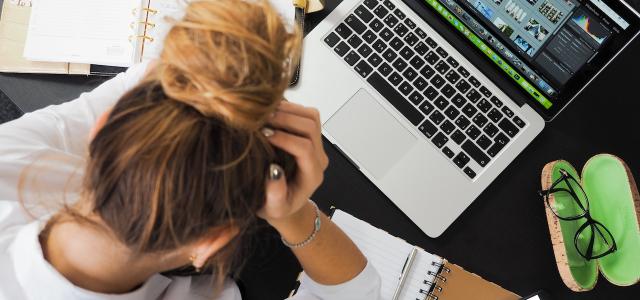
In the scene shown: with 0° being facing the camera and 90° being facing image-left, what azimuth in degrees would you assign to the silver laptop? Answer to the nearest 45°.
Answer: approximately 45°

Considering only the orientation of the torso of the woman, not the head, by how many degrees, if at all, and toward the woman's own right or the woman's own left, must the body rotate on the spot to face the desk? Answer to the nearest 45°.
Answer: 0° — they already face it

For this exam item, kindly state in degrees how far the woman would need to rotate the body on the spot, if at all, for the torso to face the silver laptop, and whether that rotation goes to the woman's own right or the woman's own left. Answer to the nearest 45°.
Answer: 0° — they already face it

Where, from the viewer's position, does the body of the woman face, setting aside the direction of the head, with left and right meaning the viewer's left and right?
facing away from the viewer and to the right of the viewer

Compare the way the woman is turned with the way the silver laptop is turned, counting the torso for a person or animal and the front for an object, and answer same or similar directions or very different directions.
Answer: very different directions
